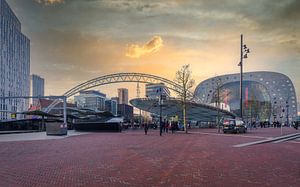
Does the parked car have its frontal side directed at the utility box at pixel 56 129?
no
